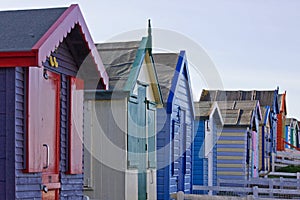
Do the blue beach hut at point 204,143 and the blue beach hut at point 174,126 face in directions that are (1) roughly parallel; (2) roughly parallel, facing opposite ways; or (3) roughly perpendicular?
roughly parallel

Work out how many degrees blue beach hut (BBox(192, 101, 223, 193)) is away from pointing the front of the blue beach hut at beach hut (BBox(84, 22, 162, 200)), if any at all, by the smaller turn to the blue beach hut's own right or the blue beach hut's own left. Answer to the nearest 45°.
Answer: approximately 45° to the blue beach hut's own right

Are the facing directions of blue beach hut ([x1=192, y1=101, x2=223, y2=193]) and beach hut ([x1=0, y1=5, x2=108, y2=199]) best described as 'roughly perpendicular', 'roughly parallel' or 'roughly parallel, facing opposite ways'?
roughly parallel

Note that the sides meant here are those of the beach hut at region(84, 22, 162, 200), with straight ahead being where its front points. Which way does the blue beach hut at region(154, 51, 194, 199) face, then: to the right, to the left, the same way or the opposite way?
the same way

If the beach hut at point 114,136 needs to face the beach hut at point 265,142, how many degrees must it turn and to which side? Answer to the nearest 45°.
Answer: approximately 135° to its left

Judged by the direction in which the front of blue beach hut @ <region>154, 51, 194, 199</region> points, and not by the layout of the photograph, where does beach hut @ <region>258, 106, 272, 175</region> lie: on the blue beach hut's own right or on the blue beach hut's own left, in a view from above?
on the blue beach hut's own left

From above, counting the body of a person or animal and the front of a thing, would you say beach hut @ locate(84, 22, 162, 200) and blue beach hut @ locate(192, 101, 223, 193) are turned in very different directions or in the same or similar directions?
same or similar directions

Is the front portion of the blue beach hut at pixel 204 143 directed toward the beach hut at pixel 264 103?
no

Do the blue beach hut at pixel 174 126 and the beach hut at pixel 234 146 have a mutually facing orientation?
no

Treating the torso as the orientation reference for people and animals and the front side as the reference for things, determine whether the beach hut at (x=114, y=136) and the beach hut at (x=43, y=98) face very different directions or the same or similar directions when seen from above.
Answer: same or similar directions

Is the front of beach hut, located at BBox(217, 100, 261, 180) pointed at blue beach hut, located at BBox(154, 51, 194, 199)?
no

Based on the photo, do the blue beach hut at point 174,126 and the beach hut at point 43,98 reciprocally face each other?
no
